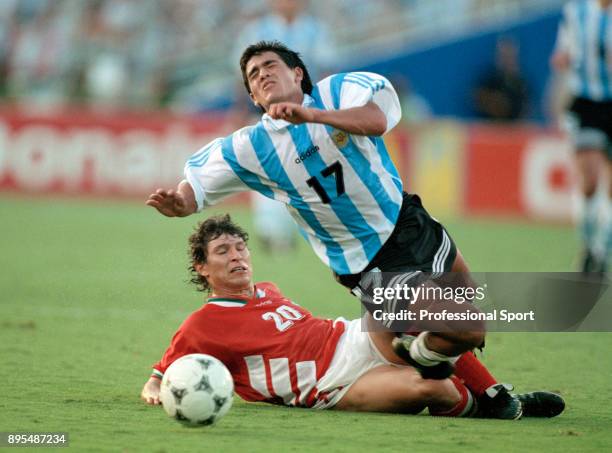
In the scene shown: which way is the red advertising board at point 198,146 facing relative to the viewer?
toward the camera

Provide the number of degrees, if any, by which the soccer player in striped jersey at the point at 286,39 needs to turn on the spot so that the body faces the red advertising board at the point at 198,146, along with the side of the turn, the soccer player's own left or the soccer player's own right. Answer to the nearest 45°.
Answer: approximately 180°

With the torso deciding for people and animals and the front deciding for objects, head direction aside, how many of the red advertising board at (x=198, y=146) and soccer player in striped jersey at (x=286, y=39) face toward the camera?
2

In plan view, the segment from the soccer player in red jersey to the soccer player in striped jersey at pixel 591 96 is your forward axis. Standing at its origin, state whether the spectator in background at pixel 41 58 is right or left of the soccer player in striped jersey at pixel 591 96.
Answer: left

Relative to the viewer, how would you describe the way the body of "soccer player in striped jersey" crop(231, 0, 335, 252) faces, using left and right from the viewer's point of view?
facing the viewer

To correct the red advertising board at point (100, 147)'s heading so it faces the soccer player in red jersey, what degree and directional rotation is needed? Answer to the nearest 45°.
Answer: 0° — it already faces them

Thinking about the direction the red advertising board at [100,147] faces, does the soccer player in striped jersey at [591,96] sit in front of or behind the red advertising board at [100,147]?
in front

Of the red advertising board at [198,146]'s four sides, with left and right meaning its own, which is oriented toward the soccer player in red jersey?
front

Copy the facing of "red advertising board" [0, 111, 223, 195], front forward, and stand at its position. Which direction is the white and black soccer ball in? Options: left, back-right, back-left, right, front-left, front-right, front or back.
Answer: front
